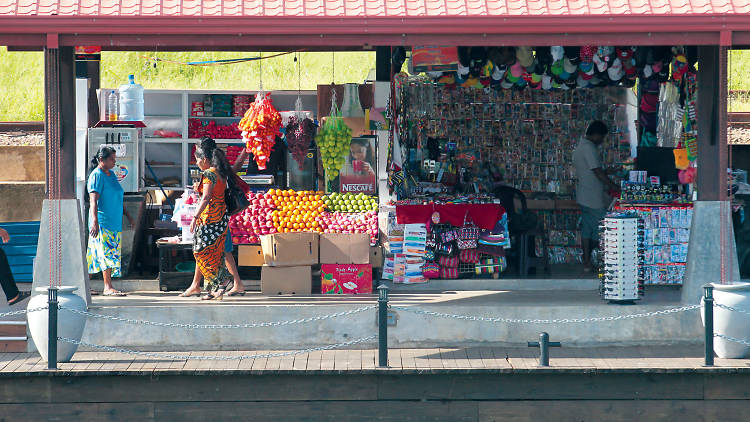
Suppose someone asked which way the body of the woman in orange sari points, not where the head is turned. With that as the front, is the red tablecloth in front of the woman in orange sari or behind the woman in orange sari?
behind

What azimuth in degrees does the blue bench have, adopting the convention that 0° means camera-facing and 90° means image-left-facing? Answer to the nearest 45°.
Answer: approximately 0°

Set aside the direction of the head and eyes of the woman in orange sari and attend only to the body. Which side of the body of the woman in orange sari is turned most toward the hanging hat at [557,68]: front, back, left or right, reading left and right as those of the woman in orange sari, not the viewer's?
back

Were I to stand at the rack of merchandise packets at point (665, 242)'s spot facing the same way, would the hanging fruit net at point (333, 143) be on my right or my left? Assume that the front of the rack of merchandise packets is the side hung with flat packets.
on my right

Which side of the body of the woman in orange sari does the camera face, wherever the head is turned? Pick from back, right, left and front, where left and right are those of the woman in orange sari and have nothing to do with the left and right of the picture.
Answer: left

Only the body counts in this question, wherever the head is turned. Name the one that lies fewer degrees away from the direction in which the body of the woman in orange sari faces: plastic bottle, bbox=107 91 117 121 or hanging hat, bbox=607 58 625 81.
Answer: the plastic bottle

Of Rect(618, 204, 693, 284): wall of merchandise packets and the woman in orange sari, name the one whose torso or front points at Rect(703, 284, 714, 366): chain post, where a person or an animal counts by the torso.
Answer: the wall of merchandise packets

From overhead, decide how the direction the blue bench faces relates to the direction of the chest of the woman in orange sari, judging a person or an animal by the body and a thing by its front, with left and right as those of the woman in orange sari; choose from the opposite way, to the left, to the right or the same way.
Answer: to the left

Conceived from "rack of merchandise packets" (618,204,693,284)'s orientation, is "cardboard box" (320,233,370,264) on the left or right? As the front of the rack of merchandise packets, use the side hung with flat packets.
on its right

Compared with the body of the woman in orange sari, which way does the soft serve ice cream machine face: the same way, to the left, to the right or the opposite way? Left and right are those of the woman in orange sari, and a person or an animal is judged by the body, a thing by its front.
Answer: to the left
